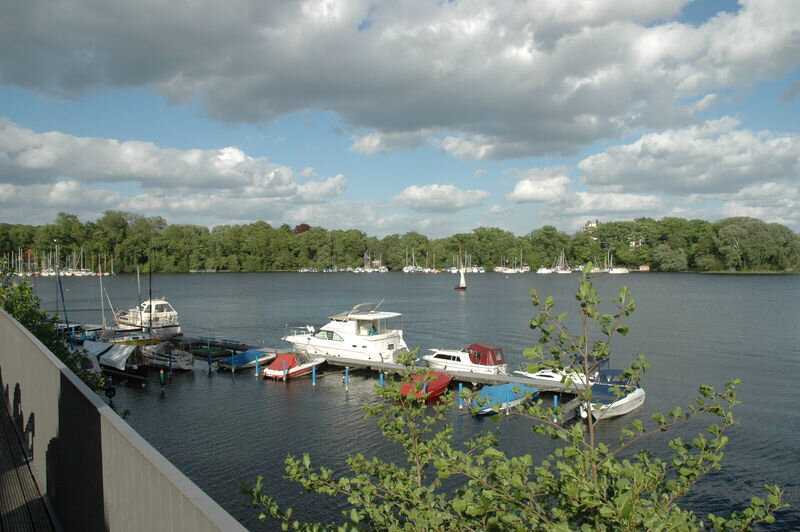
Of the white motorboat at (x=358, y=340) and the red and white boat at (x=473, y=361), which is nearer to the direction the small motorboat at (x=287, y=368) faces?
the white motorboat

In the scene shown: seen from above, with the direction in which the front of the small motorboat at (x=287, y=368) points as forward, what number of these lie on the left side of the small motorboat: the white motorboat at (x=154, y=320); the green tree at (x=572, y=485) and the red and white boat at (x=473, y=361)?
1

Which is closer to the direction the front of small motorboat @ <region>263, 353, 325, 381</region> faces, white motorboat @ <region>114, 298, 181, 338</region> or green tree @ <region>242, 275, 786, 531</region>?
the white motorboat

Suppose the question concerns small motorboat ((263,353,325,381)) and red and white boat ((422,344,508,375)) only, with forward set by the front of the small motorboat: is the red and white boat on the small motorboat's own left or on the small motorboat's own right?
on the small motorboat's own right
